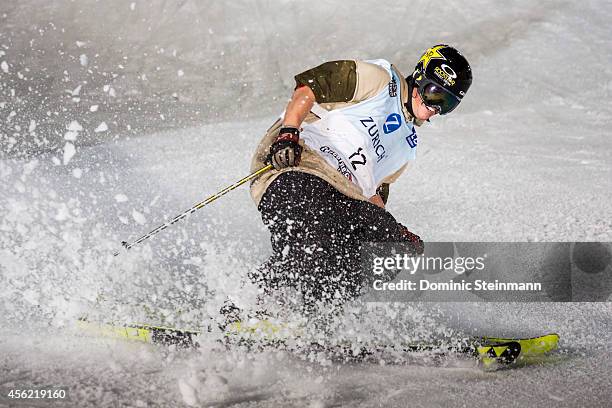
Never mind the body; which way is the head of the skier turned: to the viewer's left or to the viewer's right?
to the viewer's right

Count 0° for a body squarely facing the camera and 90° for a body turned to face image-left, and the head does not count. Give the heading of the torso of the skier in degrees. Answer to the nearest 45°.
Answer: approximately 315°

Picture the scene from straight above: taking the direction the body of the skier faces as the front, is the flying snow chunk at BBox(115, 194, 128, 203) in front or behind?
behind

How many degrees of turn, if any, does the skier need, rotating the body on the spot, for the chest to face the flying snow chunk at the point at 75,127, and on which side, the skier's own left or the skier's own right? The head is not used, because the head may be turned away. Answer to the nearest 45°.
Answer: approximately 180°

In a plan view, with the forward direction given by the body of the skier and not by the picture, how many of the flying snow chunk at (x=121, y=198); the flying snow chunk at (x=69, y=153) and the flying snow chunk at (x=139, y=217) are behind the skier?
3
